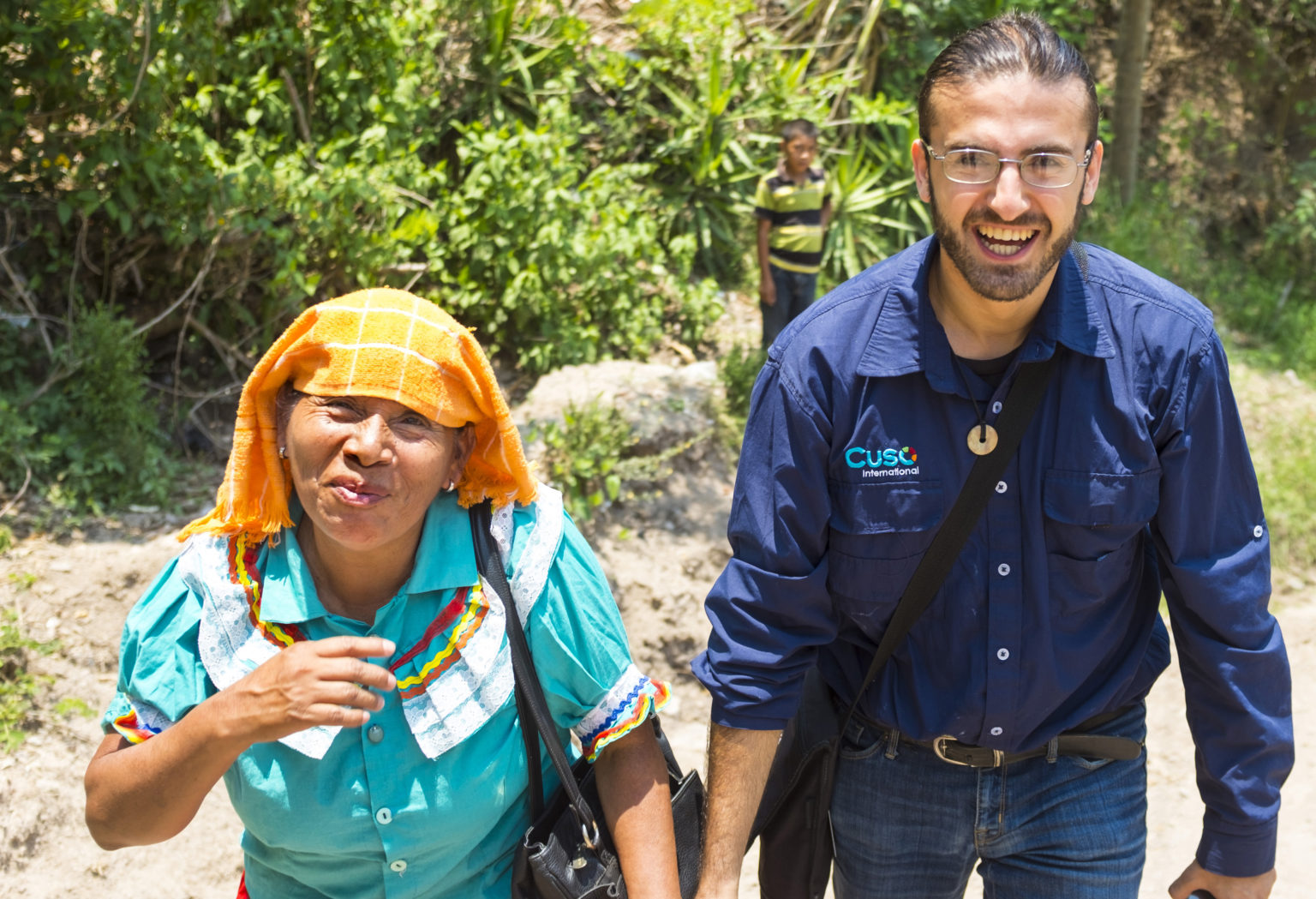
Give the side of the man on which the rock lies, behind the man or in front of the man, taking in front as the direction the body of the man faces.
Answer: behind

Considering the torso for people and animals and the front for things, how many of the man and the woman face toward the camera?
2

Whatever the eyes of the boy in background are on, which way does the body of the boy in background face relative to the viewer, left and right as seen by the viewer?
facing the viewer and to the right of the viewer

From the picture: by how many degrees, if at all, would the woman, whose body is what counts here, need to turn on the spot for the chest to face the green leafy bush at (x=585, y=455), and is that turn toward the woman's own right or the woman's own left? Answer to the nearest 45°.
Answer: approximately 180°

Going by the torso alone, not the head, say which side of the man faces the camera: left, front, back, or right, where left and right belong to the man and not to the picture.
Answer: front

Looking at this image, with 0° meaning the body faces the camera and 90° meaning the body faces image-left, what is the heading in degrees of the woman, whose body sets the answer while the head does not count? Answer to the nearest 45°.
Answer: approximately 0°

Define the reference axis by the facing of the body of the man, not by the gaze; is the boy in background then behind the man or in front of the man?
behind

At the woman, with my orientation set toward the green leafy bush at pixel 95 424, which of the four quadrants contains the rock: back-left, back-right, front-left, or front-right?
front-right

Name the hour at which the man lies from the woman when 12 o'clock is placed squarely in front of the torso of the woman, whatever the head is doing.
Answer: The man is roughly at 9 o'clock from the woman.

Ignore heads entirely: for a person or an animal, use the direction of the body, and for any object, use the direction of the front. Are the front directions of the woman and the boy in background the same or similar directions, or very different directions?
same or similar directions

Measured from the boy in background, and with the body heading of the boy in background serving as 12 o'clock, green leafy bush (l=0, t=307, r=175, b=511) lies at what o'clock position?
The green leafy bush is roughly at 3 o'clock from the boy in background.

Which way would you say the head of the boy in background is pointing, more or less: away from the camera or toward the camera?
toward the camera

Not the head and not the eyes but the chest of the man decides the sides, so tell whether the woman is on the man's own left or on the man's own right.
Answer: on the man's own right

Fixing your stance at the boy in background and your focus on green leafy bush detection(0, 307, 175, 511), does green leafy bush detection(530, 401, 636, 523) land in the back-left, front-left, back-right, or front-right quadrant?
front-left
